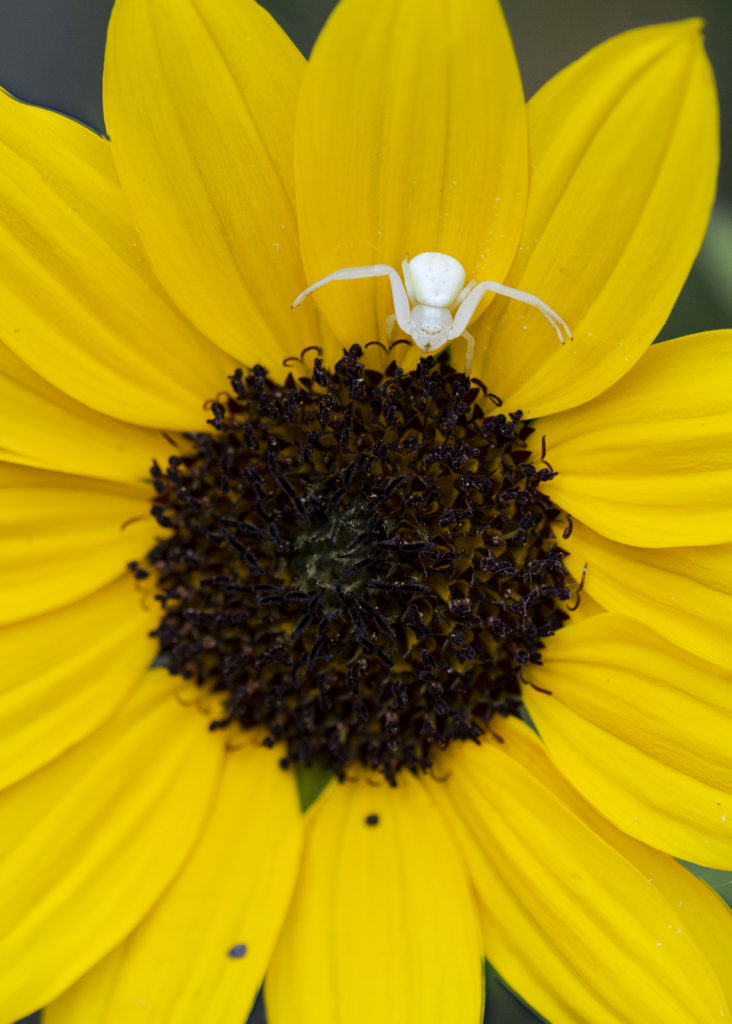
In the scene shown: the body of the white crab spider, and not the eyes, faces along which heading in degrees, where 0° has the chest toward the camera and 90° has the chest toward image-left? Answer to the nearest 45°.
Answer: approximately 0°
